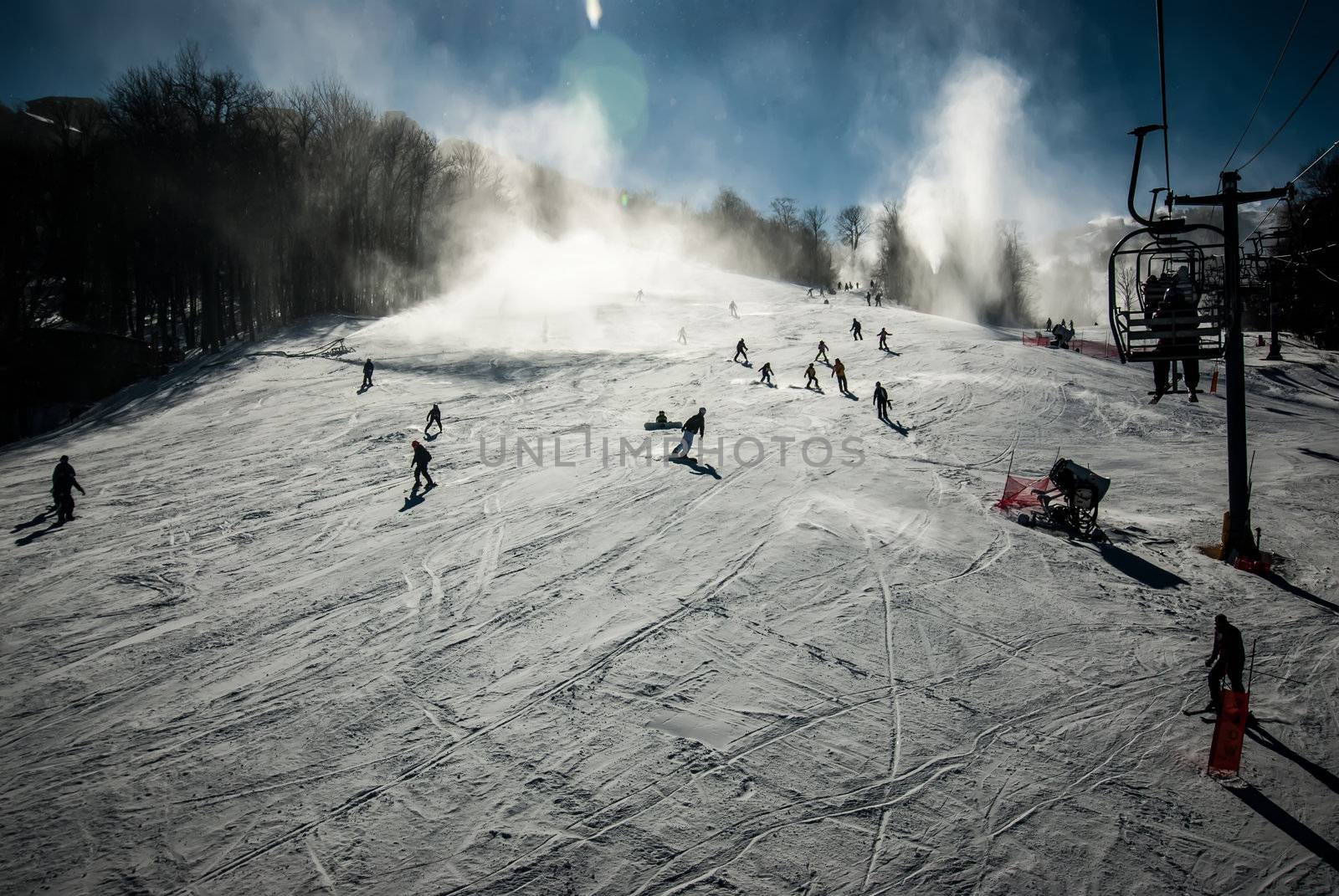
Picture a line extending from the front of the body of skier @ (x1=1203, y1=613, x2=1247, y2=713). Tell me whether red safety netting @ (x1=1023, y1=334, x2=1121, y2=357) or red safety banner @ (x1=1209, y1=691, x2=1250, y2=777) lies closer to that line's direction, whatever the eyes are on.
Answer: the red safety banner

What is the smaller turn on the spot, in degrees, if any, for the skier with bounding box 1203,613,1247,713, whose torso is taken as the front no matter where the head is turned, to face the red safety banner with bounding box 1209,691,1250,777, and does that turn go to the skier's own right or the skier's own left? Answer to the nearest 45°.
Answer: approximately 45° to the skier's own left

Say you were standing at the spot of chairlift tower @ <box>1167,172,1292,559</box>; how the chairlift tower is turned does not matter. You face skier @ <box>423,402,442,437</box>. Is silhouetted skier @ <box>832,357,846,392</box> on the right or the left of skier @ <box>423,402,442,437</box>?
right

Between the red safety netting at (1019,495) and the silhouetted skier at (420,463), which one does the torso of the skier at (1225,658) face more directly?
the silhouetted skier

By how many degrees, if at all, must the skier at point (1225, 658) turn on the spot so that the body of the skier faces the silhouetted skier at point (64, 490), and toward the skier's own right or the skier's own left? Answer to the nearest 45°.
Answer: approximately 45° to the skier's own right

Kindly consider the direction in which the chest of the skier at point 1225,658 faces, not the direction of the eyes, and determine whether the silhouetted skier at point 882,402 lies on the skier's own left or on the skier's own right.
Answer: on the skier's own right

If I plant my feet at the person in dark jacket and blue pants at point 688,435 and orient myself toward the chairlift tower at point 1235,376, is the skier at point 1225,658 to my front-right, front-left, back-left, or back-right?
front-right

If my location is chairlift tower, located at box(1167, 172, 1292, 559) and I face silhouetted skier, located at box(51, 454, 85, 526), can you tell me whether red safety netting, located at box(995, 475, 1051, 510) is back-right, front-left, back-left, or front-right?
front-right

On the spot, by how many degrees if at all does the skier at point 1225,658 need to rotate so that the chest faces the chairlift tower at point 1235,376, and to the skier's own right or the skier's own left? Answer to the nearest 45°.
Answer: approximately 135° to the skier's own right

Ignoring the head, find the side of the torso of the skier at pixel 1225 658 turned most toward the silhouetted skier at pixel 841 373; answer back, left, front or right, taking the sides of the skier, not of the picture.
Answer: right
